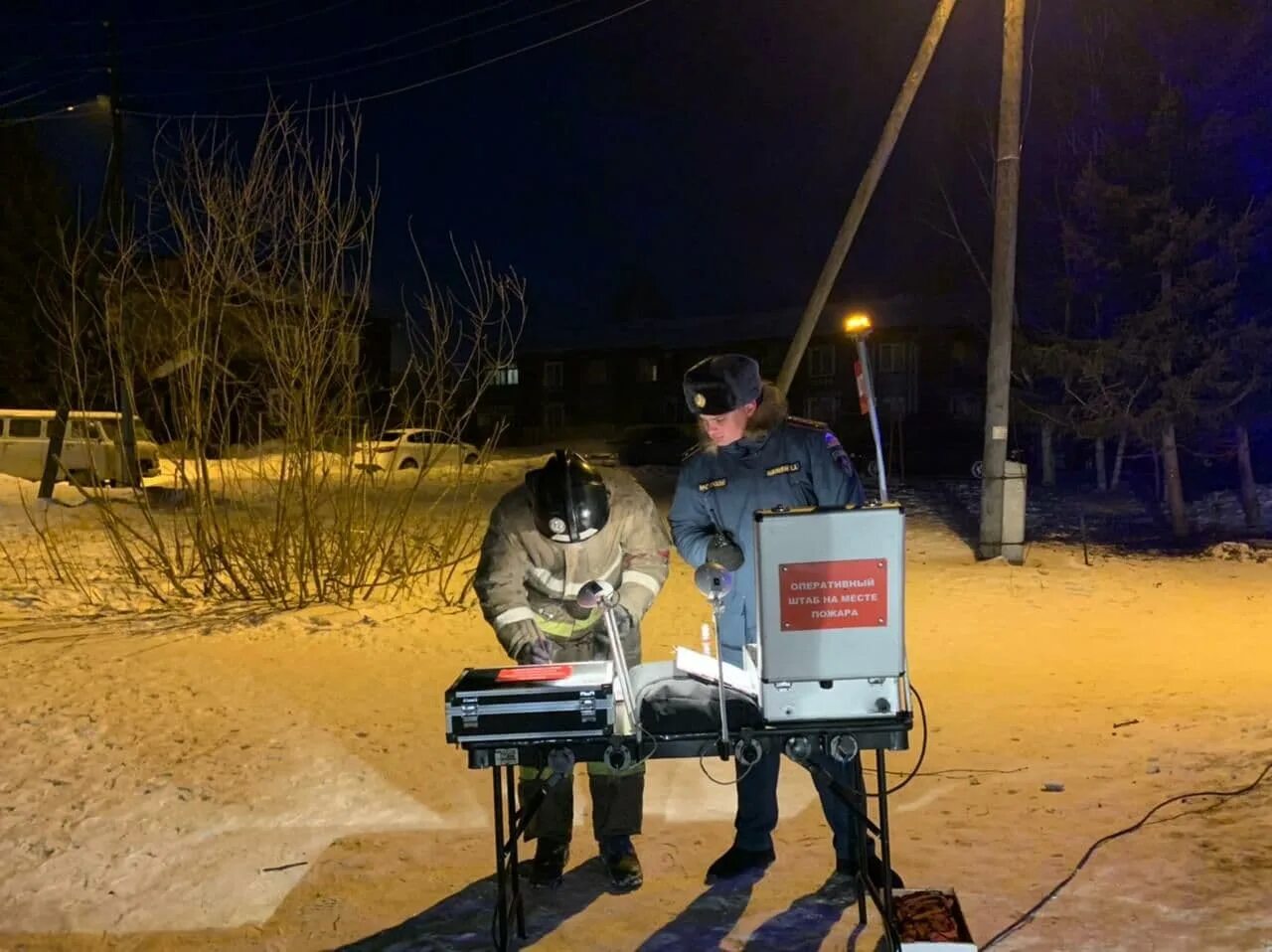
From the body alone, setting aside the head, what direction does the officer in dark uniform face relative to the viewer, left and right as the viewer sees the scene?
facing the viewer and to the left of the viewer

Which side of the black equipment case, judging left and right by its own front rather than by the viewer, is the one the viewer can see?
front

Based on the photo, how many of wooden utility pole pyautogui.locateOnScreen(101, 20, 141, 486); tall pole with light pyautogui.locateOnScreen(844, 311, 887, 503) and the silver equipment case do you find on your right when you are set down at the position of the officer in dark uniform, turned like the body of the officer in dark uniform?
1

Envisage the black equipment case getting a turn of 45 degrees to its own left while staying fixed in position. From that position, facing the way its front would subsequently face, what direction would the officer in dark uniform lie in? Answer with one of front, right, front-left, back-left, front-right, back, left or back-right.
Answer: left

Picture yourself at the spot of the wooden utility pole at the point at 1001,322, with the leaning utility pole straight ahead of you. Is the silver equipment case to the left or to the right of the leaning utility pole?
left

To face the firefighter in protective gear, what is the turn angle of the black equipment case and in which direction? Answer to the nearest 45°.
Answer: approximately 180°

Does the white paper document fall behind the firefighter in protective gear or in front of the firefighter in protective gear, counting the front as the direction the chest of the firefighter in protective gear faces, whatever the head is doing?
in front

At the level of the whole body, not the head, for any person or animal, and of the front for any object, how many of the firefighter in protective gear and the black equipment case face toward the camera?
2

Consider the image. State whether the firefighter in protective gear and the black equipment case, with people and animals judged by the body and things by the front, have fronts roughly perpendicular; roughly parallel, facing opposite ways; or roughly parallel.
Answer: roughly parallel

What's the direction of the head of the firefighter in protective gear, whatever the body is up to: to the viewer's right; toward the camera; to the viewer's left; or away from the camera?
toward the camera

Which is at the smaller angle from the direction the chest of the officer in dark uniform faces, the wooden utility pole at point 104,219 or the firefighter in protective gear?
the firefighter in protective gear

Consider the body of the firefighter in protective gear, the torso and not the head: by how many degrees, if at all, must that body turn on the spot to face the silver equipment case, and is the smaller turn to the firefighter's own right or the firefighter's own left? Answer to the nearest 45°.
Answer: approximately 45° to the firefighter's own left

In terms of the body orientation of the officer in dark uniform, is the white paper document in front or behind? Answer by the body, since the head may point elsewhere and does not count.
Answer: in front
